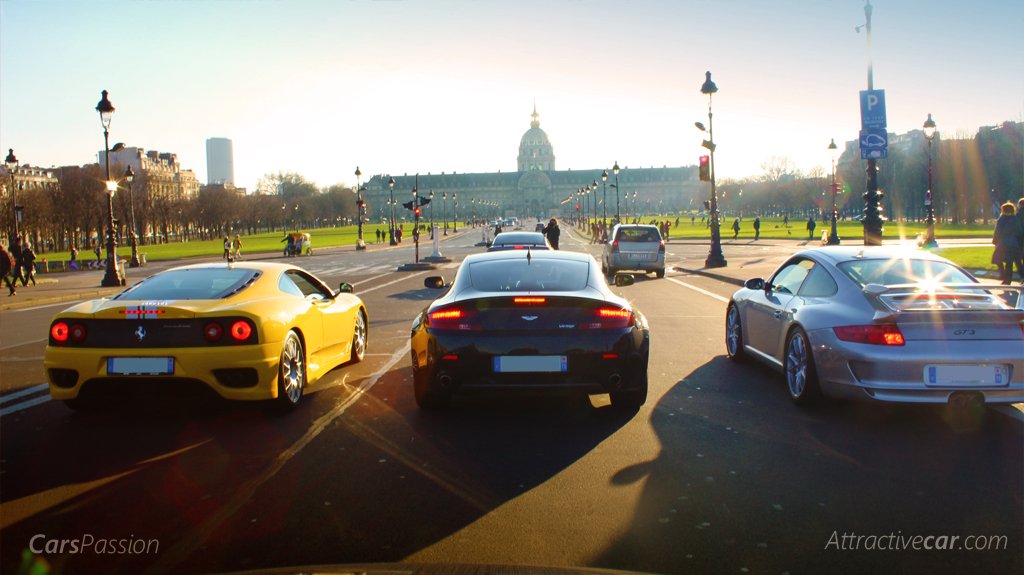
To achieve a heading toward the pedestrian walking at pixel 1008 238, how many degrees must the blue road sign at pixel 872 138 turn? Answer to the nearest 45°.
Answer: approximately 45° to its left

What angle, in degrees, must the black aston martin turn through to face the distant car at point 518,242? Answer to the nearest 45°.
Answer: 0° — it already faces it

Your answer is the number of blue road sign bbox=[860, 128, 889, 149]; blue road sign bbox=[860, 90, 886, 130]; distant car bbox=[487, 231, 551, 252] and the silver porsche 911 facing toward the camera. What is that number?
2

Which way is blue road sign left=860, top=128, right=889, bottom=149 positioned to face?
toward the camera

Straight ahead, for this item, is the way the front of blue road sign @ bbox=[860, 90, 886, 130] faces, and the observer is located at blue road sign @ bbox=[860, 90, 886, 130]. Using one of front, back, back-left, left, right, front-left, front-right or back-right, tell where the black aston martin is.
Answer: front

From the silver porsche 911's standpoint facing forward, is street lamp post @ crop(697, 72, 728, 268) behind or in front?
in front

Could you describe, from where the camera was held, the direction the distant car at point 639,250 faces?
facing away from the viewer

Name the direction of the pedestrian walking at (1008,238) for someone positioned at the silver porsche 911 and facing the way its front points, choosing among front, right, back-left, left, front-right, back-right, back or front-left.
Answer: front-right

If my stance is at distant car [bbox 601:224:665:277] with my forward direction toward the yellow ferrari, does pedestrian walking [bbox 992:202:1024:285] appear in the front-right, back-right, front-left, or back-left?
front-left

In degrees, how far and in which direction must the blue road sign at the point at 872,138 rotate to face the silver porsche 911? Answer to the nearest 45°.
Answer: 0° — it already faces it

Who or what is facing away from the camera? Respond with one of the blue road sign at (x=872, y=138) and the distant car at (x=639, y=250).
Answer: the distant car

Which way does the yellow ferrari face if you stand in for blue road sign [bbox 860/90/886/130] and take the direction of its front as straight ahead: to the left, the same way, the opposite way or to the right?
the opposite way

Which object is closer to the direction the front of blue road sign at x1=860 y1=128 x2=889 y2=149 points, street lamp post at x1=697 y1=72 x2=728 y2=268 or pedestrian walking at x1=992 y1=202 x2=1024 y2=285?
the pedestrian walking

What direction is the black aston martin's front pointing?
away from the camera

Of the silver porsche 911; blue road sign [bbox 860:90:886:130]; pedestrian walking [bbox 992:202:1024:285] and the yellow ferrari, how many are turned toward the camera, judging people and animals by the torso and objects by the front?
1

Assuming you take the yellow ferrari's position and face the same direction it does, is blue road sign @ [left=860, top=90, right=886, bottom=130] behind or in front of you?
in front

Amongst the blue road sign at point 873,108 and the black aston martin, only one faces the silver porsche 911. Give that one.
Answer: the blue road sign

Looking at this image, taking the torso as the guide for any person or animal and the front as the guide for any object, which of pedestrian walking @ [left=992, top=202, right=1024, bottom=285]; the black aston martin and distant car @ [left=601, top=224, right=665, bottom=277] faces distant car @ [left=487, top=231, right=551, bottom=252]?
the black aston martin
